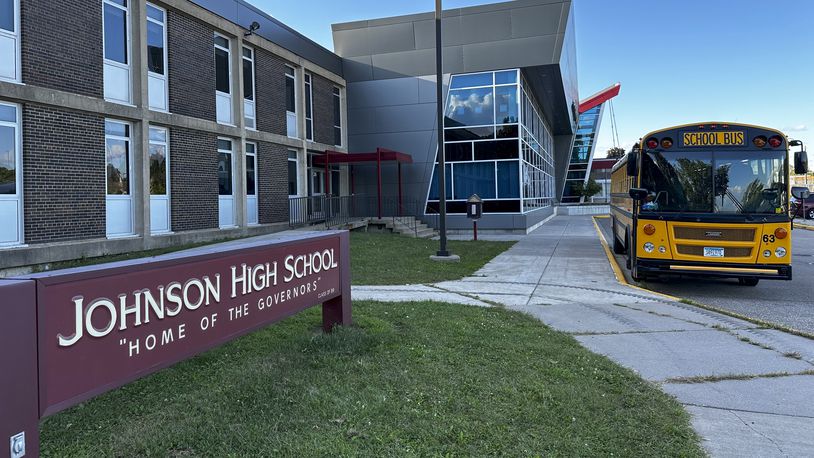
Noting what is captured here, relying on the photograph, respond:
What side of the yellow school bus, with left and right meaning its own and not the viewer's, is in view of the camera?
front

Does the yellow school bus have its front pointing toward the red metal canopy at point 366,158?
no

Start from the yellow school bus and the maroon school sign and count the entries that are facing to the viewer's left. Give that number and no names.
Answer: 0

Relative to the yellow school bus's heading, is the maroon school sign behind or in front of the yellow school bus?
in front

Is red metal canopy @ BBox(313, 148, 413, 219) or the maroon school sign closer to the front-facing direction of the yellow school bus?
the maroon school sign

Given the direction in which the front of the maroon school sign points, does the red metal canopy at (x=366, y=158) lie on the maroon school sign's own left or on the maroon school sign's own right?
on the maroon school sign's own left

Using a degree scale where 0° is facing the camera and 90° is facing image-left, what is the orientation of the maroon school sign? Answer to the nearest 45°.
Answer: approximately 315°

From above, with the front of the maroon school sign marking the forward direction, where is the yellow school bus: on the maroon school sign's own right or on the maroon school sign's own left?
on the maroon school sign's own left

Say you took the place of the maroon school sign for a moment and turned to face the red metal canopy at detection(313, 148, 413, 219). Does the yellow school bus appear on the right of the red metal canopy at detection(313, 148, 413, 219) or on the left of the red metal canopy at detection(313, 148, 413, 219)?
right
